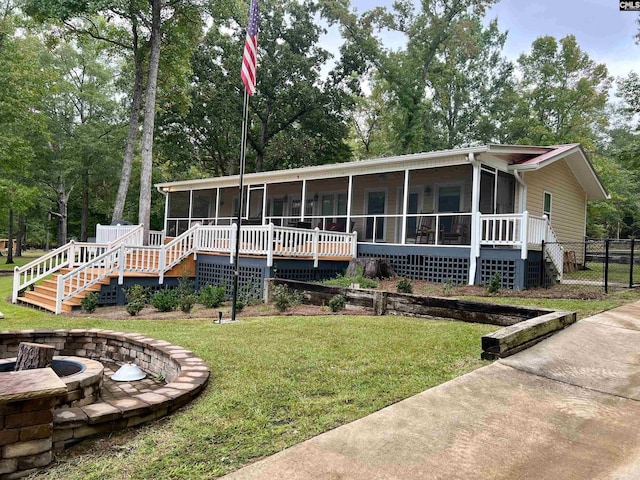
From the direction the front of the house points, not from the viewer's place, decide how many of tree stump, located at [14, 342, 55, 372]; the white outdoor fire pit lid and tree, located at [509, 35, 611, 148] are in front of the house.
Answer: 2

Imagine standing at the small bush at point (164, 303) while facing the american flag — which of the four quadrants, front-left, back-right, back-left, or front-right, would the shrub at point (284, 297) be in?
front-left

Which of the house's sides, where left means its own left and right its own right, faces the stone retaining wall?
front

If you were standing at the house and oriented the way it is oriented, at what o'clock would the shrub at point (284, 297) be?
The shrub is roughly at 12 o'clock from the house.

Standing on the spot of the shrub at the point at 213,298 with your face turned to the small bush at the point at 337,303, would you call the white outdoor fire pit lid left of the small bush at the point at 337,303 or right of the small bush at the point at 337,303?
right

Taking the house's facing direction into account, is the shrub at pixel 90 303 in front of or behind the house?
in front

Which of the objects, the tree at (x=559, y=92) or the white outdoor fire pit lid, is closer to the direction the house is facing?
the white outdoor fire pit lid

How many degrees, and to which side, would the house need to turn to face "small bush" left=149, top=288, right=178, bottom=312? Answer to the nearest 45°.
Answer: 0° — it already faces it

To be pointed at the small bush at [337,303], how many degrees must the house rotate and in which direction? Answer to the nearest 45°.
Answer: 0° — it already faces it

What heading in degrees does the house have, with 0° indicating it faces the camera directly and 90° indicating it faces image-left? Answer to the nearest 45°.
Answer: approximately 45°

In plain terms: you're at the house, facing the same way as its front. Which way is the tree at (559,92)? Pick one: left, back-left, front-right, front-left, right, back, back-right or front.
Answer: back

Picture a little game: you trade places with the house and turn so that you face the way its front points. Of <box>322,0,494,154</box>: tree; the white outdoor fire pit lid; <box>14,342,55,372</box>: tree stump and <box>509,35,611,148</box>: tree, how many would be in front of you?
2

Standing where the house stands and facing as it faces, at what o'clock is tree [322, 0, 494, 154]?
The tree is roughly at 5 o'clock from the house.

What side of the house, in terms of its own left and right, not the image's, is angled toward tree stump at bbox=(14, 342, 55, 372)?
front

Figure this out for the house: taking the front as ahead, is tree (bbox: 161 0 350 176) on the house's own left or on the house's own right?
on the house's own right

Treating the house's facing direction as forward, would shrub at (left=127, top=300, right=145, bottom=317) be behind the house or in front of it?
in front

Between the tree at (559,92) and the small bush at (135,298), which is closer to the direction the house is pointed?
the small bush
